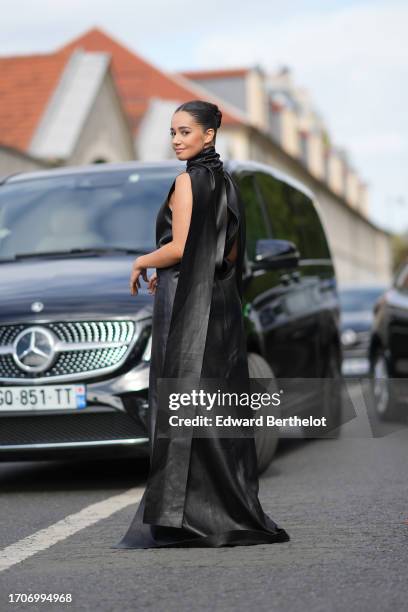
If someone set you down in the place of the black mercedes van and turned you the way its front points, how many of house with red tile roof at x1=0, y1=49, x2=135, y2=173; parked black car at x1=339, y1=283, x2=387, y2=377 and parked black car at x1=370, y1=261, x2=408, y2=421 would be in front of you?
0

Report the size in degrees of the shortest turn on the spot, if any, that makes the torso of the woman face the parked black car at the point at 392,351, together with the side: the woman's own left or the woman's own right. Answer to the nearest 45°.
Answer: approximately 45° to the woman's own right

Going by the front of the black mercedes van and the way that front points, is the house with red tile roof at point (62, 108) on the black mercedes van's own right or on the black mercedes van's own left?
on the black mercedes van's own right

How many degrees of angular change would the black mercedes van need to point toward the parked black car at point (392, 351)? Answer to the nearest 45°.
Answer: approximately 180°

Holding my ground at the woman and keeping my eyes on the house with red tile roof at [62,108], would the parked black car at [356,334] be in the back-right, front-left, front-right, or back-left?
front-right

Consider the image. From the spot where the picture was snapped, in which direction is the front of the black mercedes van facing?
facing the viewer and to the left of the viewer

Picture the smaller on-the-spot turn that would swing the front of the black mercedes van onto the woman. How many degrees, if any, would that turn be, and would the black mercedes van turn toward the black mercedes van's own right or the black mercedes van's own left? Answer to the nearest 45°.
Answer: approximately 45° to the black mercedes van's own left

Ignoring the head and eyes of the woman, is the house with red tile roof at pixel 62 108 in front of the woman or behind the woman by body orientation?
in front

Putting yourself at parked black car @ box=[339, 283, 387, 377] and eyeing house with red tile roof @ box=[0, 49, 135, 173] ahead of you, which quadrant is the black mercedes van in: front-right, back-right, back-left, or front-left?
back-left

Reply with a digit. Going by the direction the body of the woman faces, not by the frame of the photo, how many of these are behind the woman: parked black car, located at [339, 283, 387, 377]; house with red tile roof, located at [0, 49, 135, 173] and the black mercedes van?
0

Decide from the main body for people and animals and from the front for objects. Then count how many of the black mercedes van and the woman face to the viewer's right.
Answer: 0

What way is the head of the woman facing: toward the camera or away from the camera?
toward the camera
